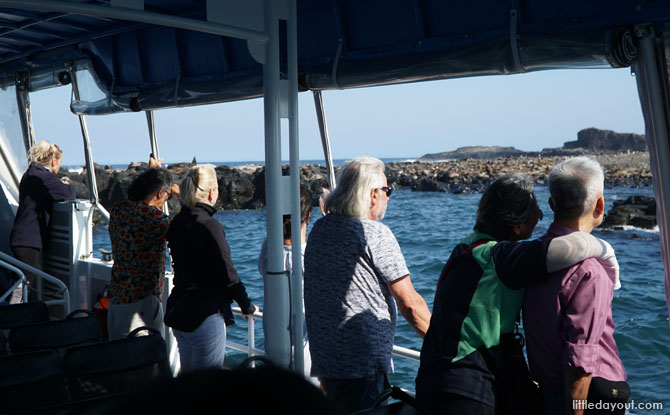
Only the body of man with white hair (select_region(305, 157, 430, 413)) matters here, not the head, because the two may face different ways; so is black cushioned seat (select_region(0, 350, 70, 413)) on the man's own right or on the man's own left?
on the man's own left

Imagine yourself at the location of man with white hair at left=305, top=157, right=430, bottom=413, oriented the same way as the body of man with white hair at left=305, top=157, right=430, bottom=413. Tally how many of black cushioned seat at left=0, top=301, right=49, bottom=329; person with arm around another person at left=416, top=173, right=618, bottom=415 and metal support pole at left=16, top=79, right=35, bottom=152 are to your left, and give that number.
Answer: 2

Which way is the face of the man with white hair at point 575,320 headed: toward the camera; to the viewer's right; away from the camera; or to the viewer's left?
away from the camera

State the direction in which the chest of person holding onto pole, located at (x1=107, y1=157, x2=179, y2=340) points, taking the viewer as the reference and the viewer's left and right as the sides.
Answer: facing away from the viewer and to the right of the viewer

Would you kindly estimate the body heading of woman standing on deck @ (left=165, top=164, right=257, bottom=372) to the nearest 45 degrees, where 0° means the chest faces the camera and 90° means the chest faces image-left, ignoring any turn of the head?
approximately 225°

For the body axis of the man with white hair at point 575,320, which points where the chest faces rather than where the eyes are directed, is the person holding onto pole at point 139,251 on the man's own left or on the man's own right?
on the man's own left

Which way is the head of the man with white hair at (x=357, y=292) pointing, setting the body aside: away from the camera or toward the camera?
away from the camera

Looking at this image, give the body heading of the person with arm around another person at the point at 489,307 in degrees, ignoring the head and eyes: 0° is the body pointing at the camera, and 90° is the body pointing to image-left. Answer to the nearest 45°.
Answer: approximately 225°

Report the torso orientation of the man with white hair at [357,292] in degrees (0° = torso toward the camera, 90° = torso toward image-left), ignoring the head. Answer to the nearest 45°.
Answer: approximately 225°
